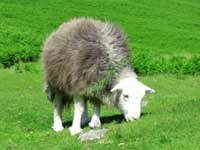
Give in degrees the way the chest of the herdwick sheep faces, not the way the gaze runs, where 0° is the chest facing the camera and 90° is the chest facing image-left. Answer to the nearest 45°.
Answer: approximately 315°

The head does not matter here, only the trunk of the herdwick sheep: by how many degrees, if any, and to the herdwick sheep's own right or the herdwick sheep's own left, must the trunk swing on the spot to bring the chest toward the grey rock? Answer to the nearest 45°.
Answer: approximately 45° to the herdwick sheep's own right
